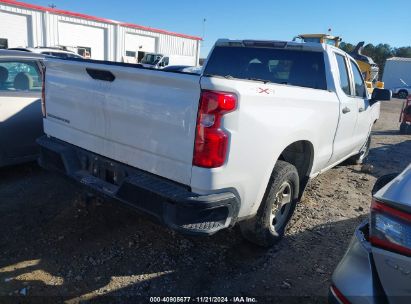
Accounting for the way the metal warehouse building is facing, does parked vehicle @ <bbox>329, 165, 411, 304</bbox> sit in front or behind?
in front

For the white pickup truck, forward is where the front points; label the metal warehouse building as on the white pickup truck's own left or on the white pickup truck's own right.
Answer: on the white pickup truck's own left

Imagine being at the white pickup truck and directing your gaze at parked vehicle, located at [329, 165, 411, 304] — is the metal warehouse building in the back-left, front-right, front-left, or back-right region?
back-left

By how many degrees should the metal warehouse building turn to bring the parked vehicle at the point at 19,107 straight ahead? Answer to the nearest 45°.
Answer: approximately 45° to its right

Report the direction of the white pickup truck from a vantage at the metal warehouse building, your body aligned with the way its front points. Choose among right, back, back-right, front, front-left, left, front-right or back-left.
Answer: front-right

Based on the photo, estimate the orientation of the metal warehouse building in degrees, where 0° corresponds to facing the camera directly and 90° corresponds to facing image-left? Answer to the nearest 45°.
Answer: approximately 315°

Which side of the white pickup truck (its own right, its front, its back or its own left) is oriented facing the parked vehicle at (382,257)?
right

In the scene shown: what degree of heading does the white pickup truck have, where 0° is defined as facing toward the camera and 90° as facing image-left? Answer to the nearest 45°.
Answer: approximately 225°

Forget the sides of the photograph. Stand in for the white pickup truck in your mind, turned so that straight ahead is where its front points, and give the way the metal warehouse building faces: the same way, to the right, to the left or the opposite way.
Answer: to the right

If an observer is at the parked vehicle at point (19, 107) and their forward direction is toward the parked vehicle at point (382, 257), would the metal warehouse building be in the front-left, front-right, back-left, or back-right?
back-left

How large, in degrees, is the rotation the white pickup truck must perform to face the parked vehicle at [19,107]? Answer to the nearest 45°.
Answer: approximately 90° to its left

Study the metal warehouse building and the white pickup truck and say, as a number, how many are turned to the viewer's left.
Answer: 0
